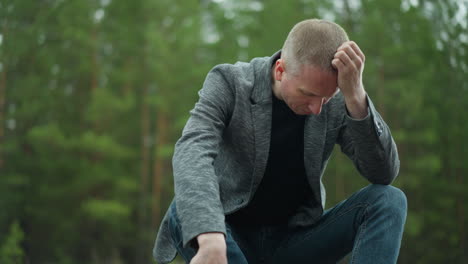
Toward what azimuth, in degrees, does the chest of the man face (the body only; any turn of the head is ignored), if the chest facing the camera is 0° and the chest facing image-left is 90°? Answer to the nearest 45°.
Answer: approximately 315°

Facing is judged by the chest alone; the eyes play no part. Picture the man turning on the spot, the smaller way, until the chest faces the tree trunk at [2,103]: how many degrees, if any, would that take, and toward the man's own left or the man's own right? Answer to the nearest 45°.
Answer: approximately 180°

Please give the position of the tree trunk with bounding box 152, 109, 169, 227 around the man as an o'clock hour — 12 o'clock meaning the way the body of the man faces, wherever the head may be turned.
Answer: The tree trunk is roughly at 7 o'clock from the man.

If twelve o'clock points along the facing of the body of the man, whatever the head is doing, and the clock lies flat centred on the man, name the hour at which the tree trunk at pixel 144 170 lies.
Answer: The tree trunk is roughly at 7 o'clock from the man.

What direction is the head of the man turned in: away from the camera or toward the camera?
toward the camera
